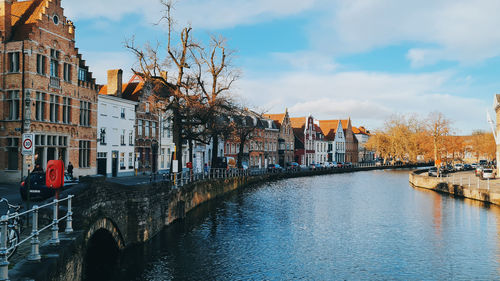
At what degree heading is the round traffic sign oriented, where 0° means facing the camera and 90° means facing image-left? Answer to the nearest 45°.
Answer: approximately 0°

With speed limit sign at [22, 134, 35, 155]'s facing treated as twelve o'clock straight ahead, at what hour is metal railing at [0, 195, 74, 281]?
The metal railing is roughly at 12 o'clock from the speed limit sign.

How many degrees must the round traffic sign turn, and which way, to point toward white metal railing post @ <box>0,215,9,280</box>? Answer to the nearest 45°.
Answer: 0° — it already faces it

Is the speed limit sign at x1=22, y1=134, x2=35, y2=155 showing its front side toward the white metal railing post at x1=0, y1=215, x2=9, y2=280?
yes

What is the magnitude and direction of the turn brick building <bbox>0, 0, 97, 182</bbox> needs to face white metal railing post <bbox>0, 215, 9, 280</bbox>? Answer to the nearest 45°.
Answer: approximately 45° to its right

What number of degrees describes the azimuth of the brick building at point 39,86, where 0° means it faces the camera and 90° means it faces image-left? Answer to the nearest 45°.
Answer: approximately 315°
